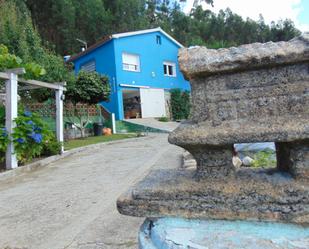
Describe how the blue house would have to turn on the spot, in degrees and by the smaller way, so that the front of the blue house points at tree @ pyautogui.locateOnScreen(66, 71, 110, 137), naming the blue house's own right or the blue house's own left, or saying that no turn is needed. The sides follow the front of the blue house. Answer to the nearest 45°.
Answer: approximately 90° to the blue house's own right

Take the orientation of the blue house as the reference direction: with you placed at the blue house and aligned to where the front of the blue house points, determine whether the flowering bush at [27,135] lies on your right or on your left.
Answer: on your right

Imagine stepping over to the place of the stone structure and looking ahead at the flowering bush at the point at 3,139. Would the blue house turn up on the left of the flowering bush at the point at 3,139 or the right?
right

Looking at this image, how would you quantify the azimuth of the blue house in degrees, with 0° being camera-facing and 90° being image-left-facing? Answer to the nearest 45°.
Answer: approximately 315°

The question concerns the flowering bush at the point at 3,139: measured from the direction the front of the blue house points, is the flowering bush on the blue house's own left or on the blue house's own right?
on the blue house's own right
